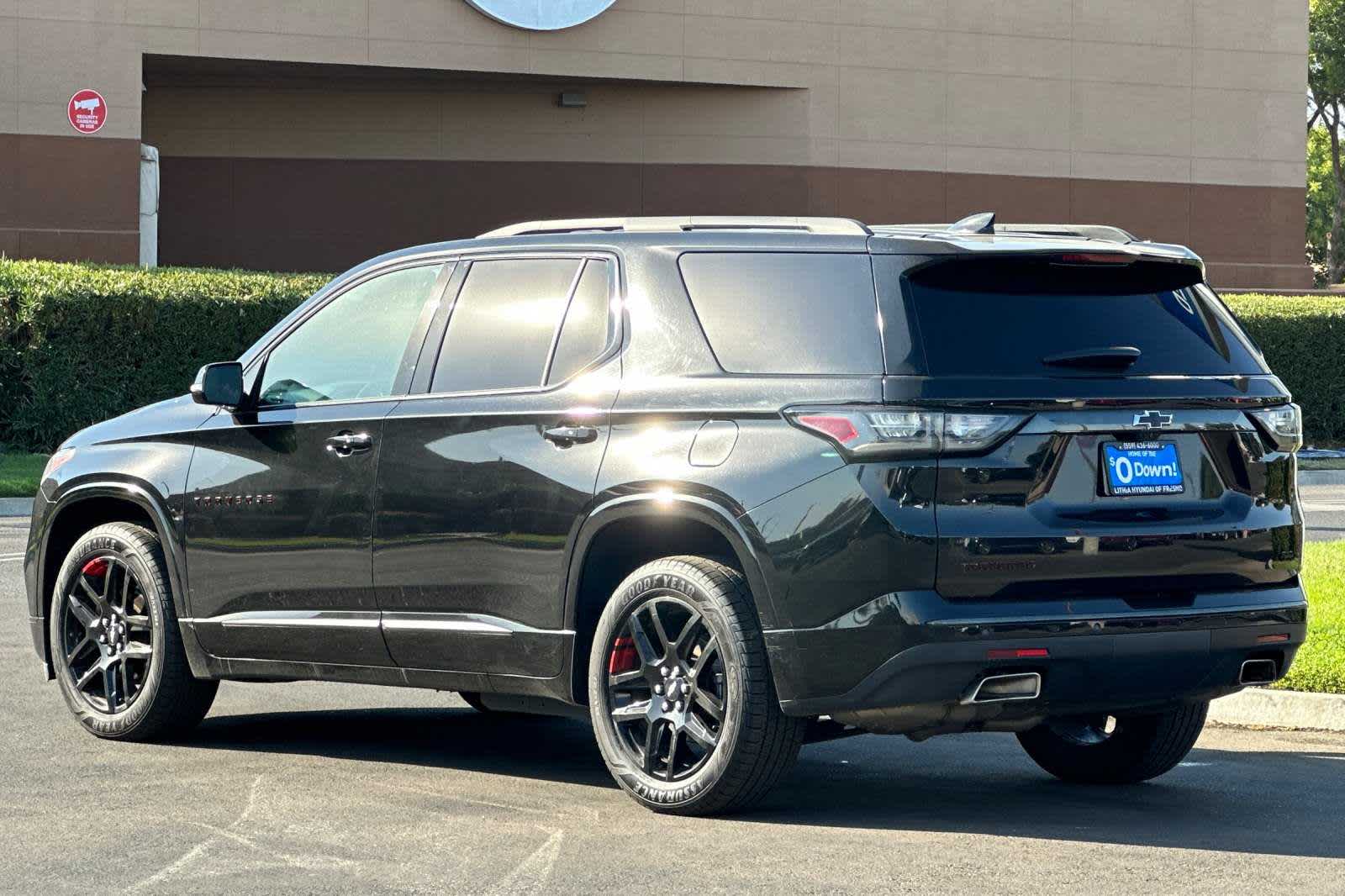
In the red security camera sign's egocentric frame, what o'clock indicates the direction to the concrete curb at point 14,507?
The concrete curb is roughly at 12 o'clock from the red security camera sign.

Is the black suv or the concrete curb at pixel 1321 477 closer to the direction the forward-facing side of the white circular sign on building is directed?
the black suv

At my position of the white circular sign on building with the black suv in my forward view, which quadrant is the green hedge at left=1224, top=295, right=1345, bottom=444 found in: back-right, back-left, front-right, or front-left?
front-left

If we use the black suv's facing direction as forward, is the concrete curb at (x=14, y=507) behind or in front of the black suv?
in front

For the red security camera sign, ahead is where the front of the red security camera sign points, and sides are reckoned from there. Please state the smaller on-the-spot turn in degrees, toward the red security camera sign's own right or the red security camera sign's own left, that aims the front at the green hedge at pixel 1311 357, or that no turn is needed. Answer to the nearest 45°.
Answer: approximately 90° to the red security camera sign's own left

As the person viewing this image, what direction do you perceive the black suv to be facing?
facing away from the viewer and to the left of the viewer

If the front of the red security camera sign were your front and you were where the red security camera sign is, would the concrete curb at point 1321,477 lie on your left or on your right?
on your left

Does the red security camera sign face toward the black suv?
yes

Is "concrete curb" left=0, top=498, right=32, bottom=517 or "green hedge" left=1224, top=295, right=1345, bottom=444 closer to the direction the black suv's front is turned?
the concrete curb

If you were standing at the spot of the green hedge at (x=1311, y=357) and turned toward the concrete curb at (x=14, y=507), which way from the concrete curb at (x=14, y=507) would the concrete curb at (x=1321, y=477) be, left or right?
left

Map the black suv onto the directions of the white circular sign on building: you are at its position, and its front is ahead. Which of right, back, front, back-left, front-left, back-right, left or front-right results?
front

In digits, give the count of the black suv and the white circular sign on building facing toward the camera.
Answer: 1

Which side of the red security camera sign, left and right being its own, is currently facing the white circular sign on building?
left

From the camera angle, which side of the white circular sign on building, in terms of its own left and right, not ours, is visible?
front

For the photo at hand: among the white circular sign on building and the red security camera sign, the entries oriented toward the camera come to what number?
2

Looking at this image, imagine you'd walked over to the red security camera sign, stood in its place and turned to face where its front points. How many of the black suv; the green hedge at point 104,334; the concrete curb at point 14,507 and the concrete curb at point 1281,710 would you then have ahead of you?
4

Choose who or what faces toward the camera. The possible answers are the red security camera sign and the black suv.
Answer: the red security camera sign

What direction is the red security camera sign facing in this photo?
toward the camera

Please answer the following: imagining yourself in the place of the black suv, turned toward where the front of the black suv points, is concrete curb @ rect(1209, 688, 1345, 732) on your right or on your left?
on your right

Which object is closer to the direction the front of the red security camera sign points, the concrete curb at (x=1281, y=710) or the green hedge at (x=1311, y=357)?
the concrete curb

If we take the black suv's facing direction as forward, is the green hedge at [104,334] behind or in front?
in front
